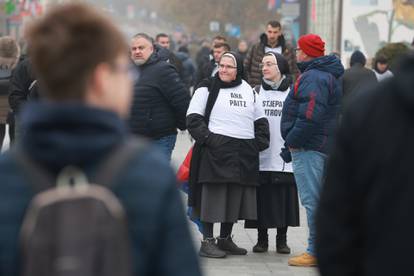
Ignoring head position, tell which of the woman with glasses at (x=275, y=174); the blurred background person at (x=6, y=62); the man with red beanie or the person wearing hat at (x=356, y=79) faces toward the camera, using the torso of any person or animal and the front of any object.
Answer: the woman with glasses

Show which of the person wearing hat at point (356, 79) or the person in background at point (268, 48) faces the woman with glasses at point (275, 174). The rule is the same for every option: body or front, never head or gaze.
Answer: the person in background

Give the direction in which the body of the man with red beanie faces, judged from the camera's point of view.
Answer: to the viewer's left

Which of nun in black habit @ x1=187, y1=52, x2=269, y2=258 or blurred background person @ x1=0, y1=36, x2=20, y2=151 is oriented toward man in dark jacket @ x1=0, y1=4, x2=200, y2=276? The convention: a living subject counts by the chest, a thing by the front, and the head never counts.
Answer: the nun in black habit

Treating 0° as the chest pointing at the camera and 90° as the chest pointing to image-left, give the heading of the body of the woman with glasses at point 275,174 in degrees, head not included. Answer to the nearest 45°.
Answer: approximately 0°

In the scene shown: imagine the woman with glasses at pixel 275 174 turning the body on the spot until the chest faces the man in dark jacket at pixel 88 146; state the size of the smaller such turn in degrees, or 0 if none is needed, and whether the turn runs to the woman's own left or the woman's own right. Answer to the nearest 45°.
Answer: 0° — they already face them

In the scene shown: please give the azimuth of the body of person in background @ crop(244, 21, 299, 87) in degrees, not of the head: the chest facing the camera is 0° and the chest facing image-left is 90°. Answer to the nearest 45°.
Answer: approximately 0°

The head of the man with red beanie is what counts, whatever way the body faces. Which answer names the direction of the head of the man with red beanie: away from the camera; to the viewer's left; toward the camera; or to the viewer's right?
to the viewer's left
